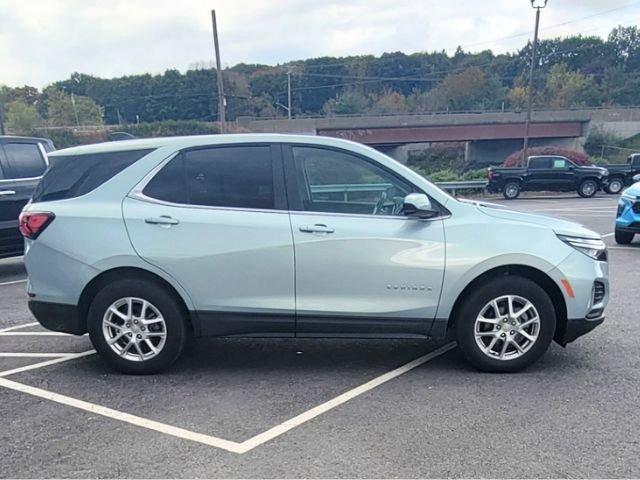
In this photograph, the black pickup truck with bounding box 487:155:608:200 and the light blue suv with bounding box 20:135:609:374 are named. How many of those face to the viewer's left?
0

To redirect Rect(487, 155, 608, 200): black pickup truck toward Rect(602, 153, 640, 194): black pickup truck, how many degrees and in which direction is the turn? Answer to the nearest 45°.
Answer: approximately 45° to its left

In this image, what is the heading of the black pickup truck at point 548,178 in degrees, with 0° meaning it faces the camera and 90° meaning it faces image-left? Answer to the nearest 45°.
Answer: approximately 270°

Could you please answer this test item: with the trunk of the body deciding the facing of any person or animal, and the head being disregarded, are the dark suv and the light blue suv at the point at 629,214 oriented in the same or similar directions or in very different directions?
same or similar directions

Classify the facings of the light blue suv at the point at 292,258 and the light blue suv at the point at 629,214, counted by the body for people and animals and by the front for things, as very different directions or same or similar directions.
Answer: very different directions

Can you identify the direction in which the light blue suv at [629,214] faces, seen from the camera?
facing the viewer and to the left of the viewer

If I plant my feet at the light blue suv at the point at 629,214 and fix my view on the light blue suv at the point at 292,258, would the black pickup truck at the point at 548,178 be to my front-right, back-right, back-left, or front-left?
back-right

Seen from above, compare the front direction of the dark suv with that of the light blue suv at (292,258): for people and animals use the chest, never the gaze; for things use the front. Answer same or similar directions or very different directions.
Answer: very different directions

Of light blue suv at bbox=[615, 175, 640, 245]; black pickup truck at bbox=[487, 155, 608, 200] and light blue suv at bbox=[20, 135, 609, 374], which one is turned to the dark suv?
light blue suv at bbox=[615, 175, 640, 245]

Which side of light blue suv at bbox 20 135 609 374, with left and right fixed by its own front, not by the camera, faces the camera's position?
right

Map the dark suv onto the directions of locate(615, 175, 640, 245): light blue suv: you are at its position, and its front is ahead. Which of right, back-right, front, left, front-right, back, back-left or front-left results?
front

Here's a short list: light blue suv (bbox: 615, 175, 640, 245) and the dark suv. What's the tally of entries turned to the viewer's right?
0

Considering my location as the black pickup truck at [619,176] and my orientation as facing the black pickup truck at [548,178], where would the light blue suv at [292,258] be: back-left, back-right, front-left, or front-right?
front-left

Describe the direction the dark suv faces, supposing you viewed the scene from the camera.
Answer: facing to the left of the viewer

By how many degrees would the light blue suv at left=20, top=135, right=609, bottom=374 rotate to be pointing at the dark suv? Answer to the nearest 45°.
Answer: approximately 135° to its left

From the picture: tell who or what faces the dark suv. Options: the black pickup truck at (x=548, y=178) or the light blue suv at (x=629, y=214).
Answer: the light blue suv

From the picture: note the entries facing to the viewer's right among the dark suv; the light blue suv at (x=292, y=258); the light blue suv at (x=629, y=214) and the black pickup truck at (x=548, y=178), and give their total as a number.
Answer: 2

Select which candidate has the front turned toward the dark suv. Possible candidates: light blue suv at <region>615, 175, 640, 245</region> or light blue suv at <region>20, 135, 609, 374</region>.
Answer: light blue suv at <region>615, 175, 640, 245</region>
